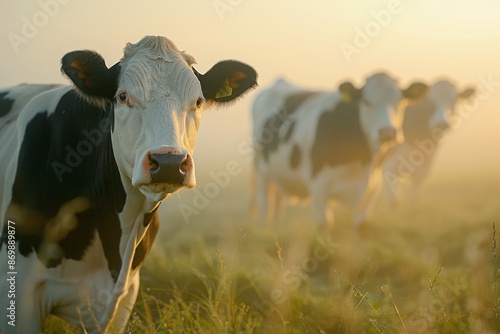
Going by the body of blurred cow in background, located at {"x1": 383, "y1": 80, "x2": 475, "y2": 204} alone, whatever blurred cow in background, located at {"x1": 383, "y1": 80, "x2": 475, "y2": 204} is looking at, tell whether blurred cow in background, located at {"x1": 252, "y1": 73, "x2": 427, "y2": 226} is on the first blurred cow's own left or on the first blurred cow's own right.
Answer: on the first blurred cow's own right

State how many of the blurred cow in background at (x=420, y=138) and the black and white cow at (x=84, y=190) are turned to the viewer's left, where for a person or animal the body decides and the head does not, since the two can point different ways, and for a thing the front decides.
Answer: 0

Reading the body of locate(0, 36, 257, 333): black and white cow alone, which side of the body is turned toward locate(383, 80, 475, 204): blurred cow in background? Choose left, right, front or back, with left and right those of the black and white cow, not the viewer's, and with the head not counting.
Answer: left
